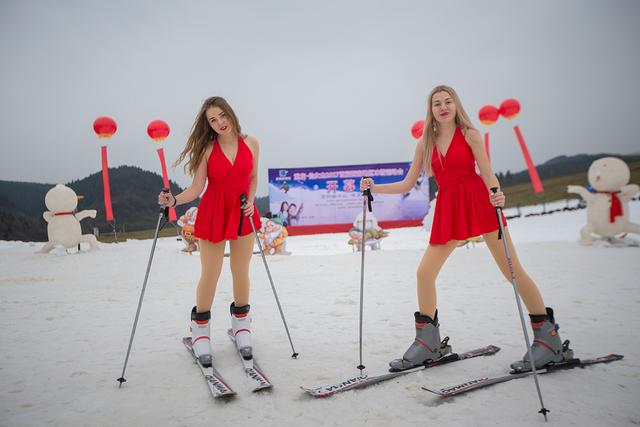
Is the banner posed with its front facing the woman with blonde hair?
yes

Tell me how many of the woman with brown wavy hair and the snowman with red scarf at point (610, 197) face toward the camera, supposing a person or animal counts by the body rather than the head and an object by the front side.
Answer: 2

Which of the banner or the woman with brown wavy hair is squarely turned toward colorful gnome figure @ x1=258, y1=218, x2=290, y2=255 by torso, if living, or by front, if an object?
the banner

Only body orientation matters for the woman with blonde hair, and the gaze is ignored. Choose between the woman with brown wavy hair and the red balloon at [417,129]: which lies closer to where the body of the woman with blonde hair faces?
the woman with brown wavy hair

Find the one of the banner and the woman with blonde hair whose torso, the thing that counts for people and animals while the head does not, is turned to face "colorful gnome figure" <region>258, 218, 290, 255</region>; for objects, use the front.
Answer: the banner

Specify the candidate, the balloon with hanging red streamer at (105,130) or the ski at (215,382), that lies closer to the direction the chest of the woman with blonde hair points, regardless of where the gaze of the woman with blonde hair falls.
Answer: the ski

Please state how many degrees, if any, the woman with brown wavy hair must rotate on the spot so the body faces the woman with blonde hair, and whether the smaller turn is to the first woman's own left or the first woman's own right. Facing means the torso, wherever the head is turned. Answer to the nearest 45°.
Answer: approximately 45° to the first woman's own left

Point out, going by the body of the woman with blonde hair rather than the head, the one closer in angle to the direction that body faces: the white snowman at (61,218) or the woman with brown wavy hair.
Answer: the woman with brown wavy hair

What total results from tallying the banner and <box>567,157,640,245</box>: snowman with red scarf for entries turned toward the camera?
2

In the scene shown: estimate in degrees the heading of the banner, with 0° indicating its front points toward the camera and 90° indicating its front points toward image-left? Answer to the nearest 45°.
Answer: approximately 0°
